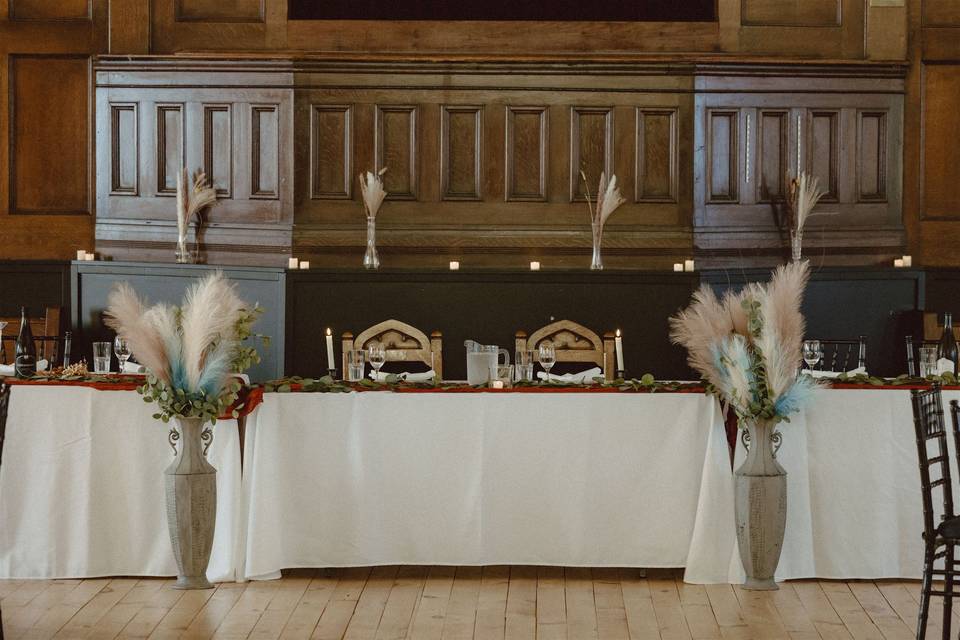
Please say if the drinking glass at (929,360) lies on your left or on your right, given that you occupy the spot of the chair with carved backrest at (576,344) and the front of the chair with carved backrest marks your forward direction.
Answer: on your left

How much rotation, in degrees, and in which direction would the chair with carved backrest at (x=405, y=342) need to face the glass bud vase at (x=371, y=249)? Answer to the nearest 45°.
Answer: approximately 180°

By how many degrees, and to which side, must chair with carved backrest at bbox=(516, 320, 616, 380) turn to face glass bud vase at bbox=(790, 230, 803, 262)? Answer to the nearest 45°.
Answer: approximately 135° to its left

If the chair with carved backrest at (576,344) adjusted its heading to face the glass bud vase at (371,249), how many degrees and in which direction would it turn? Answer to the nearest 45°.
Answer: approximately 135° to its right

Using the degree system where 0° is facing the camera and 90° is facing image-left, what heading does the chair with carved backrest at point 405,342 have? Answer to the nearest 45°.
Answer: approximately 0°

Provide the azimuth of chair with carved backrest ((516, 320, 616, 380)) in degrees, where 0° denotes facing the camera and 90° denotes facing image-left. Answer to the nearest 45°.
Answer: approximately 0°

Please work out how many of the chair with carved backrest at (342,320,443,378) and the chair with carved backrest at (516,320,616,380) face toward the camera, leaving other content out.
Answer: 2

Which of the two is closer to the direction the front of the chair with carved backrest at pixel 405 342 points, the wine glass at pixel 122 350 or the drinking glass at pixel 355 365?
the drinking glass

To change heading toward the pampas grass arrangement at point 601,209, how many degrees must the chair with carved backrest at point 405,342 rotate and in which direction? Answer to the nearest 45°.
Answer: approximately 135° to its left

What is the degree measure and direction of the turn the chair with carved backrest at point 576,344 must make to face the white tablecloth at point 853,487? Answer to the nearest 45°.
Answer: approximately 45° to its left
